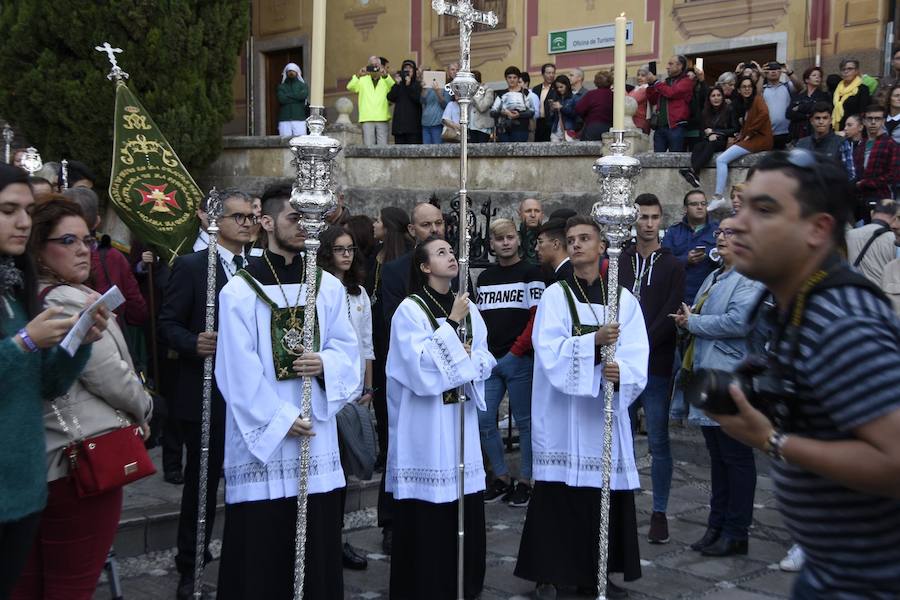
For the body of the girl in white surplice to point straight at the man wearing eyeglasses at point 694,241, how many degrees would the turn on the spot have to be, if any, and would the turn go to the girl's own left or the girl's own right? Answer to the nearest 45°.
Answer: approximately 90° to the girl's own left

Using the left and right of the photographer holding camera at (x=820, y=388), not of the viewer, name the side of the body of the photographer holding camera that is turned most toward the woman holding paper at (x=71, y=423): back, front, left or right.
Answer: front

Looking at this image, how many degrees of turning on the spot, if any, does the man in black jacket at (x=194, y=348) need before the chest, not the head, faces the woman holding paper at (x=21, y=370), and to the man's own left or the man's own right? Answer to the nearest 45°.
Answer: approximately 45° to the man's own right

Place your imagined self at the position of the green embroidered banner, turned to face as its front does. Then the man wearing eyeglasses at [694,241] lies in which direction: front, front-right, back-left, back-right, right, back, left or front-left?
left

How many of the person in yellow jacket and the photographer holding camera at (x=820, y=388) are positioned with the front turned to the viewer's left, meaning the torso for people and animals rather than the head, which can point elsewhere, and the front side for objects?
1

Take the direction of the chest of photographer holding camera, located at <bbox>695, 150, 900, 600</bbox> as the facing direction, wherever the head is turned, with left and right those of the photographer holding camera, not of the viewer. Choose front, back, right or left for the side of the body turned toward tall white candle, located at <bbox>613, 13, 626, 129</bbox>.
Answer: right

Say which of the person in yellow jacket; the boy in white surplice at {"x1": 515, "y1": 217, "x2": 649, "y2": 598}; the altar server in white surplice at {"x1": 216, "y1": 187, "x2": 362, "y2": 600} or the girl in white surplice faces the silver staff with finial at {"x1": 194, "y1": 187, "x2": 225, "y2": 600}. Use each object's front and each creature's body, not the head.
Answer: the person in yellow jacket

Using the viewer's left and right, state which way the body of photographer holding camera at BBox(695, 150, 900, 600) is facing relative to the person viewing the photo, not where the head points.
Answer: facing to the left of the viewer

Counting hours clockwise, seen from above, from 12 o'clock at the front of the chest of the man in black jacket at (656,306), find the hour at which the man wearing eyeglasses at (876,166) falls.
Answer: The man wearing eyeglasses is roughly at 7 o'clock from the man in black jacket.

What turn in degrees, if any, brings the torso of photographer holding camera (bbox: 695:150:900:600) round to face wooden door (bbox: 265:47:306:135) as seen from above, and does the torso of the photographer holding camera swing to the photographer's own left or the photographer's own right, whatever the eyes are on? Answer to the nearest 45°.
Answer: approximately 45° to the photographer's own right

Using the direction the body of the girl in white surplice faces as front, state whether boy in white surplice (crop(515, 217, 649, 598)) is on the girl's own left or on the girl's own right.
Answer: on the girl's own left

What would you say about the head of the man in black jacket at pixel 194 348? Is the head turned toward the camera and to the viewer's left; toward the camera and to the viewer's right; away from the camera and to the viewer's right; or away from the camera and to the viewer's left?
toward the camera and to the viewer's right
